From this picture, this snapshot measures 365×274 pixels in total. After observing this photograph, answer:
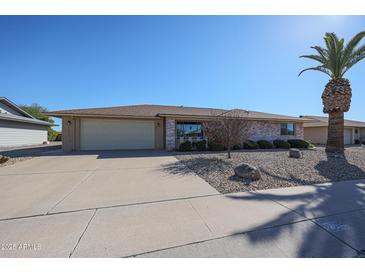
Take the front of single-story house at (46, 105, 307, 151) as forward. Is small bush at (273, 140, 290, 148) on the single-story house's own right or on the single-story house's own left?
on the single-story house's own left

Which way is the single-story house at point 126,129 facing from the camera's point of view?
toward the camera

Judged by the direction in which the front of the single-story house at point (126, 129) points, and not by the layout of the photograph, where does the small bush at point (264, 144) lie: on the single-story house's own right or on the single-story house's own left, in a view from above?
on the single-story house's own left

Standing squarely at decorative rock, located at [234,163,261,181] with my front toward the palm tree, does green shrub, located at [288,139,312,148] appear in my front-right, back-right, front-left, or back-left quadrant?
front-left

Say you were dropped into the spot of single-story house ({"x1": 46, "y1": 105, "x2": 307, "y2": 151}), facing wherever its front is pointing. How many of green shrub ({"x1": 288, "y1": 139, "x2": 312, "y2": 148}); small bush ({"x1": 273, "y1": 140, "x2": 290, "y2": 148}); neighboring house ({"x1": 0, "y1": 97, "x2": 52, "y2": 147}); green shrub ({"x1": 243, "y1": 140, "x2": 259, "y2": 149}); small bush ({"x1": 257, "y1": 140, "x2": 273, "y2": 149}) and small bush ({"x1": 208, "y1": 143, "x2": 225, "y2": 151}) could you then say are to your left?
5

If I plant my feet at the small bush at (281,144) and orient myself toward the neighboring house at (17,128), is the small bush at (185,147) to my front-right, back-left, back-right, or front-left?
front-left

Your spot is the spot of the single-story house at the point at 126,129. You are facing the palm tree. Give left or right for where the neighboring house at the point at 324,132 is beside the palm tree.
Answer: left

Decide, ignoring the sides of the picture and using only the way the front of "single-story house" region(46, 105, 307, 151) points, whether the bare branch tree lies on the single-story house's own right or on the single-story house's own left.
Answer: on the single-story house's own left

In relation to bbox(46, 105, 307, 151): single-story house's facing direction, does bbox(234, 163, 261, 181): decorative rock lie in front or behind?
in front

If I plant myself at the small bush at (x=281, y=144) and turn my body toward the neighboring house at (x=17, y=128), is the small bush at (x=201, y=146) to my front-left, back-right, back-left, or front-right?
front-left

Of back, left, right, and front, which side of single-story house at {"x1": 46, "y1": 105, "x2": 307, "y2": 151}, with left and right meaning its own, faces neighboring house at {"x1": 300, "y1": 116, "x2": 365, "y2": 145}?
left

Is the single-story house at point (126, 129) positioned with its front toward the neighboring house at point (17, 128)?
no

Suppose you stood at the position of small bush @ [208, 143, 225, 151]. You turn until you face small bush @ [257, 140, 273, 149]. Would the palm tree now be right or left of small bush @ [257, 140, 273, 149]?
right

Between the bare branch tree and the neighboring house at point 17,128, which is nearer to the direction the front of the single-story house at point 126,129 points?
the bare branch tree

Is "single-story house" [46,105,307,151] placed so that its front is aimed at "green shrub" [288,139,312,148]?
no
